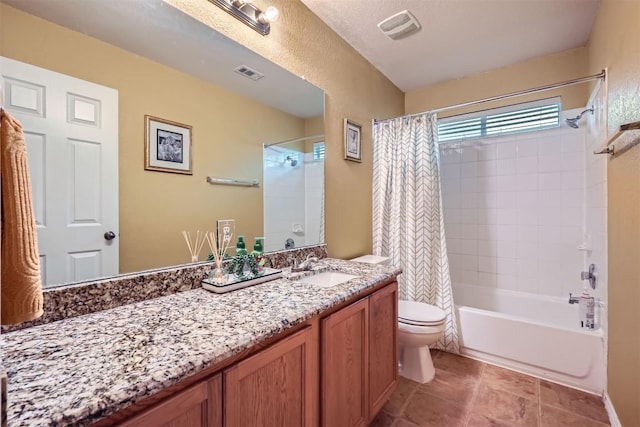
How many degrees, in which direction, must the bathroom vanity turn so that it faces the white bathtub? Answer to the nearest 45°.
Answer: approximately 45° to its left

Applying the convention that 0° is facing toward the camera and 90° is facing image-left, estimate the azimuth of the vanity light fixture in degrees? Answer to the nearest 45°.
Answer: approximately 315°

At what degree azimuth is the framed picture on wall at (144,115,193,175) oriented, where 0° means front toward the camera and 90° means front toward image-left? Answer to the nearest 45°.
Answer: approximately 315°

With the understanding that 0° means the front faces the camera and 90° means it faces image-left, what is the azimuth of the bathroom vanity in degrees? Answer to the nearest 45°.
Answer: approximately 315°

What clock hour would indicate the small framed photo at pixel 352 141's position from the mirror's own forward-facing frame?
The small framed photo is roughly at 10 o'clock from the mirror.

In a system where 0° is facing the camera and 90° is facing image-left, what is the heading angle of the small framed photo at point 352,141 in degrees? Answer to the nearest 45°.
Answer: approximately 315°
